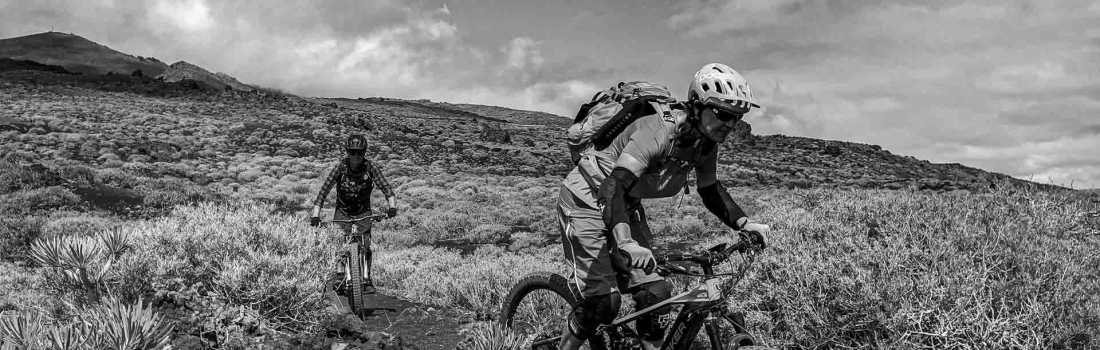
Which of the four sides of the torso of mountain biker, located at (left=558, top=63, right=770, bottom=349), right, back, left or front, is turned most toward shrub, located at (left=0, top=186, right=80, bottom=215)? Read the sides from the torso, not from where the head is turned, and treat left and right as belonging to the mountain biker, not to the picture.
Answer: back

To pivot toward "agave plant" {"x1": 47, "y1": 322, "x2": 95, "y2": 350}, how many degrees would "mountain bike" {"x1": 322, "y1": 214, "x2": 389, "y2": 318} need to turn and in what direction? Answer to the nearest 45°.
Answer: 0° — it already faces it

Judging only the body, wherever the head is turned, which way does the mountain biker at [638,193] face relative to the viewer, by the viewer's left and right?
facing the viewer and to the right of the viewer

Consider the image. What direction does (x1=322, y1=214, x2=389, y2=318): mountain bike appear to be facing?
toward the camera

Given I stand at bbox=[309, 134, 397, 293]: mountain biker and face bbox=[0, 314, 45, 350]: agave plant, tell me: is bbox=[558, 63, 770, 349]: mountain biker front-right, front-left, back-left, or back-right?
front-left

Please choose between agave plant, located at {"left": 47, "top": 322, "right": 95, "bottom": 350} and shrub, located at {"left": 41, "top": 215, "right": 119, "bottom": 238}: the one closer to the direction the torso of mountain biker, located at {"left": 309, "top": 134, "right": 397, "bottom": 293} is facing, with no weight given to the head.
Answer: the agave plant

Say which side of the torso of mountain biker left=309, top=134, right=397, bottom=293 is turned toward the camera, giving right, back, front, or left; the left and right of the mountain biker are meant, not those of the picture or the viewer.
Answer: front

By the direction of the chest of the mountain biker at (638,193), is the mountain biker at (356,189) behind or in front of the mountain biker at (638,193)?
behind

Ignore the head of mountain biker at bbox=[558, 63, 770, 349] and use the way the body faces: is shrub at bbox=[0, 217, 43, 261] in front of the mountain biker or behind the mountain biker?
behind

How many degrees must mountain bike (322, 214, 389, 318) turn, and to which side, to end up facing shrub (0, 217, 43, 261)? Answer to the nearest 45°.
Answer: approximately 135° to its right
